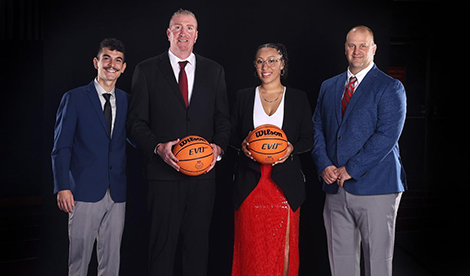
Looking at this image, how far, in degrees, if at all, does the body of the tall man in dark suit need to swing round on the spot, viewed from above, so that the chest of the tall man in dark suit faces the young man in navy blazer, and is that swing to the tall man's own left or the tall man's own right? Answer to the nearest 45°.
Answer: approximately 90° to the tall man's own right

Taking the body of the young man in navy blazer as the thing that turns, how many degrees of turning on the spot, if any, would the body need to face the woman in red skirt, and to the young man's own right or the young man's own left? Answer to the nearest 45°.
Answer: approximately 45° to the young man's own left

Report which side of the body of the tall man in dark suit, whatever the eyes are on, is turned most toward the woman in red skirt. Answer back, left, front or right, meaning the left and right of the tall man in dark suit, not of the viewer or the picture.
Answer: left

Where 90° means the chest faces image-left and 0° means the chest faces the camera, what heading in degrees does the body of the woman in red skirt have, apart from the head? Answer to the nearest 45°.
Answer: approximately 0°

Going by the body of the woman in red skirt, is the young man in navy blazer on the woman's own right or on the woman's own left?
on the woman's own right

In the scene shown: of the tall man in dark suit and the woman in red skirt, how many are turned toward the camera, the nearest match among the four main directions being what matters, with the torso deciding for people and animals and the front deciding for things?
2

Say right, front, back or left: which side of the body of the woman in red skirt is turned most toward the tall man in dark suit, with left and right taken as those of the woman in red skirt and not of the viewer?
right
